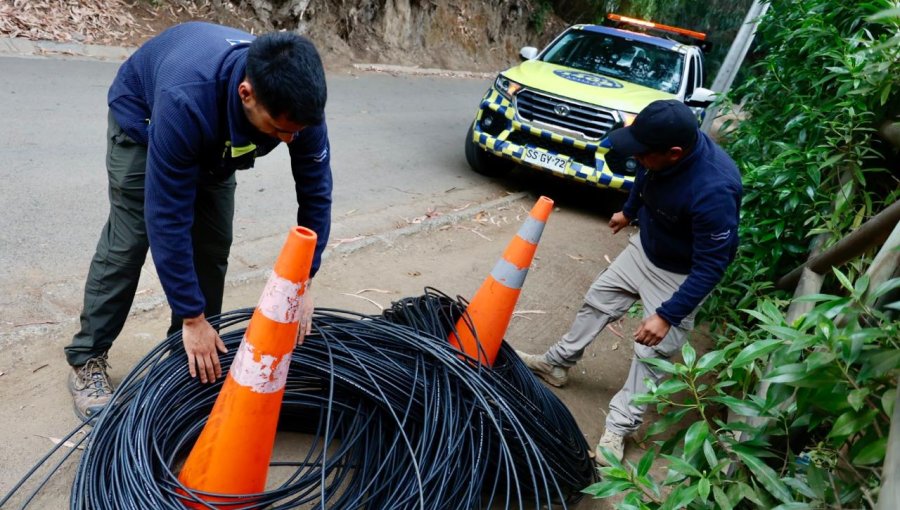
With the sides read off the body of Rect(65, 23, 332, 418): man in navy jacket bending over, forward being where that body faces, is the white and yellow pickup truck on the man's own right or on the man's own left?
on the man's own left

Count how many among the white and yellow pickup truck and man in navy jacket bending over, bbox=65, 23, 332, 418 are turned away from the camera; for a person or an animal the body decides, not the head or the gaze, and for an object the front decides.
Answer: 0

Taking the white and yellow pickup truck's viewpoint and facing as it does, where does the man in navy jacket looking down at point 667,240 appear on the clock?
The man in navy jacket looking down is roughly at 10 o'clock from the white and yellow pickup truck.

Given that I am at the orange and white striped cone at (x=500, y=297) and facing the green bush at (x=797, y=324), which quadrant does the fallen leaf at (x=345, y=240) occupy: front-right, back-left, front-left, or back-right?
back-left

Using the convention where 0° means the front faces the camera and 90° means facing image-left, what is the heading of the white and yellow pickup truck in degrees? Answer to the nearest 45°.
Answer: approximately 45°

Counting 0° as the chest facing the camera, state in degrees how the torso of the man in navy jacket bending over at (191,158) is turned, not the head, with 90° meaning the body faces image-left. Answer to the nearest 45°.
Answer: approximately 315°

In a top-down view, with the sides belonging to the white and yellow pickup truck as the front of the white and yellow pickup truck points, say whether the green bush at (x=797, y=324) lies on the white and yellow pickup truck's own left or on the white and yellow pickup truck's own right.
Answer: on the white and yellow pickup truck's own left

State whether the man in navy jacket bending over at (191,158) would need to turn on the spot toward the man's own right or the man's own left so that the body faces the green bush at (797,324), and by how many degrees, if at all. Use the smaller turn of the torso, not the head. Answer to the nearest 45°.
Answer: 0° — they already face it
